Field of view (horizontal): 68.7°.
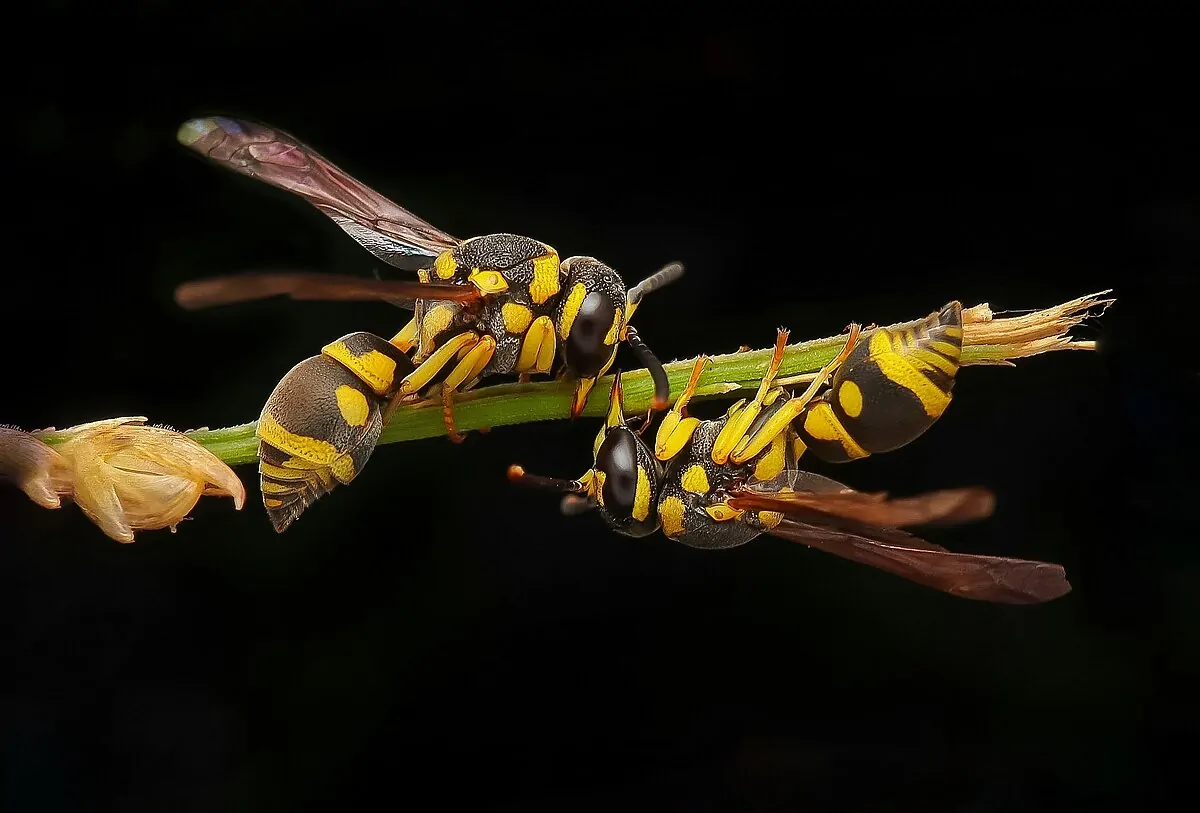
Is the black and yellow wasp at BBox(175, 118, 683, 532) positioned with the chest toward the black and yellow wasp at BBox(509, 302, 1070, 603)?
yes

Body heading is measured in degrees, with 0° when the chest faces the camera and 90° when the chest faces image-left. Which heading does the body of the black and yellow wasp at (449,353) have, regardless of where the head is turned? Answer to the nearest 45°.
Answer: approximately 270°
